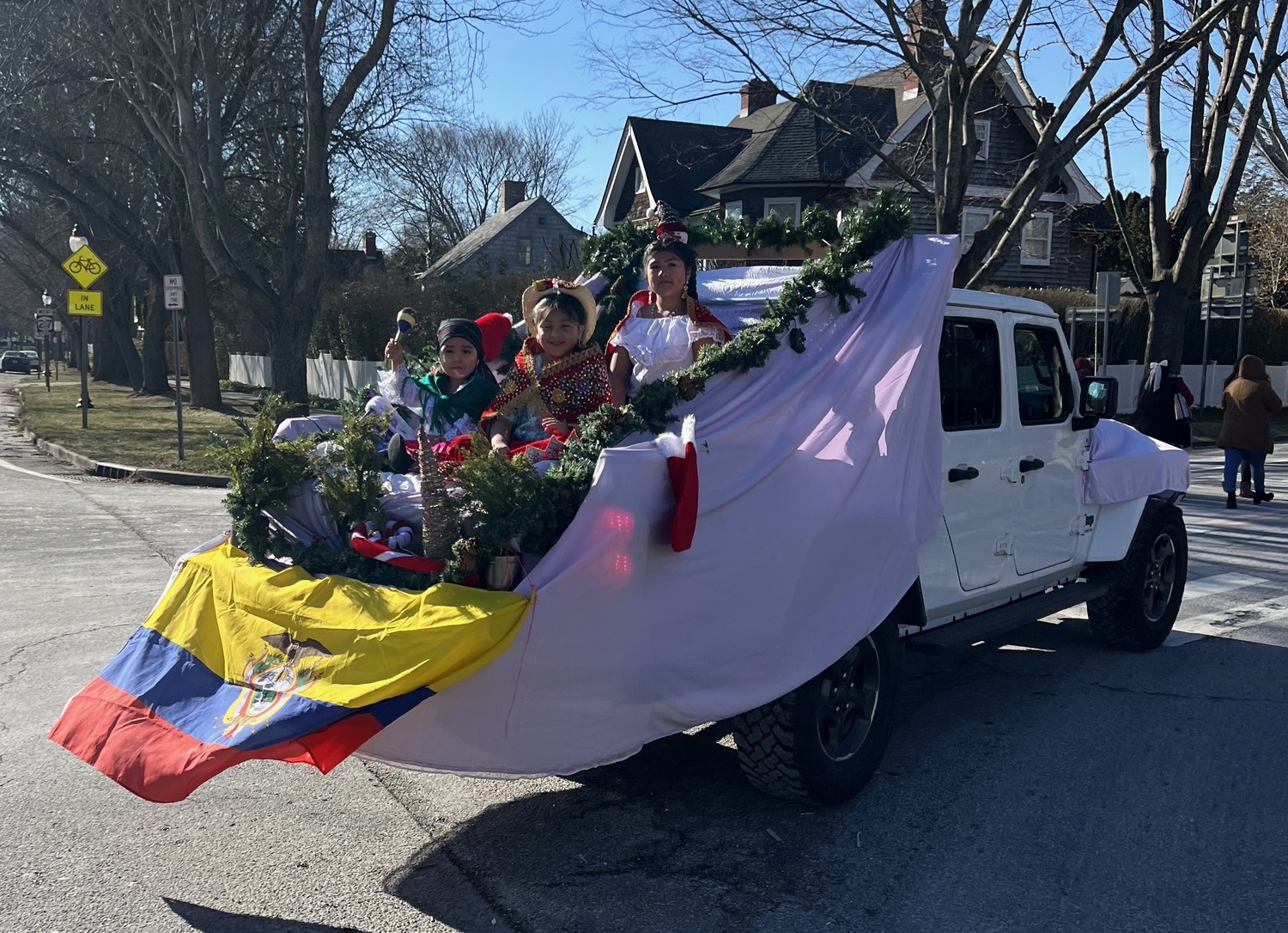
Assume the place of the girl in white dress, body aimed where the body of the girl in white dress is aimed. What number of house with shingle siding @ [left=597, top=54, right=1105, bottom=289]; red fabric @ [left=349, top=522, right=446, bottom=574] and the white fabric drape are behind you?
1

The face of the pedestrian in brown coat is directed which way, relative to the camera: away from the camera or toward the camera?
away from the camera

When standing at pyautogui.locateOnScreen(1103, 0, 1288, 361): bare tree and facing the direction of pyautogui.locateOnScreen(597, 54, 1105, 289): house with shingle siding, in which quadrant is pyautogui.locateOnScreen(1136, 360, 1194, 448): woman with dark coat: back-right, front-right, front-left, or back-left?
back-left

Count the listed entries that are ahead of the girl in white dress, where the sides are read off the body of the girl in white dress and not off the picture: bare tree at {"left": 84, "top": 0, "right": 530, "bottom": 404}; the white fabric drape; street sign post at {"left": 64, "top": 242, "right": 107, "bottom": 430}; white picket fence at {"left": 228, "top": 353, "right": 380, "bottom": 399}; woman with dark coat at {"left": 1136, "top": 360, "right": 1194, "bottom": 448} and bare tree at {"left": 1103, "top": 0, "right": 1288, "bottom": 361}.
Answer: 1

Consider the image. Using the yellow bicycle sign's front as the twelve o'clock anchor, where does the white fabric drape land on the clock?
The white fabric drape is roughly at 12 o'clock from the yellow bicycle sign.

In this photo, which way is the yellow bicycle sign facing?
toward the camera

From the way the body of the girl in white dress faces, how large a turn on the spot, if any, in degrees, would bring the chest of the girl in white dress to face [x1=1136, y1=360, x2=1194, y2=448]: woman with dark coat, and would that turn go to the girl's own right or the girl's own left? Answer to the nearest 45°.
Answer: approximately 135° to the girl's own left

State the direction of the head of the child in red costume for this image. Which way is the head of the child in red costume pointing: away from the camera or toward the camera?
toward the camera

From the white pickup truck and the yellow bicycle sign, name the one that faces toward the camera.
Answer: the yellow bicycle sign

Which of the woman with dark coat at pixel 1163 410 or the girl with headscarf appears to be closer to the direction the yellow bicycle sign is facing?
the girl with headscarf

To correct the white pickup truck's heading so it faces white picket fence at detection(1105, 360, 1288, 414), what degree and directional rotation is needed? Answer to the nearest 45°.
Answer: approximately 45° to its left

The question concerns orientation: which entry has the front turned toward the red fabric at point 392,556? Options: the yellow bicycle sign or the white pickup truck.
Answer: the yellow bicycle sign

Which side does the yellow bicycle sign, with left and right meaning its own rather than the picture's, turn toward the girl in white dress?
front

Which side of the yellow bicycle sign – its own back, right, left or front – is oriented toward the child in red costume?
front

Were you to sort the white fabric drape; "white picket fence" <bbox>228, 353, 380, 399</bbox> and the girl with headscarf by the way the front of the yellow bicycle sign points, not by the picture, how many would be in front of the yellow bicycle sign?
2

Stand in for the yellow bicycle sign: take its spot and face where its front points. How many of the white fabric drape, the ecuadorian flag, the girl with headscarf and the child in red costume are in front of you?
4

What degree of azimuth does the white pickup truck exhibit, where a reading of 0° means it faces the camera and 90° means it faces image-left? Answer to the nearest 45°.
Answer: approximately 225°
